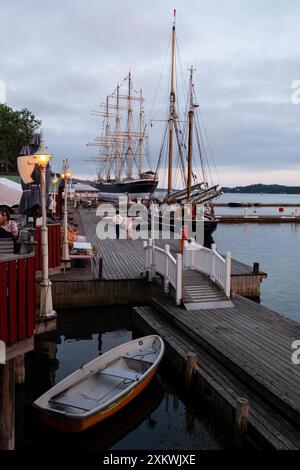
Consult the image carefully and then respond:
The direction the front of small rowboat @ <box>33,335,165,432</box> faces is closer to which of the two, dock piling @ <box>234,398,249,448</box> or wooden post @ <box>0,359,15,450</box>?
the dock piling

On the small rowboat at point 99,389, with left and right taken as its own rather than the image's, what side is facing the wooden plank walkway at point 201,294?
front

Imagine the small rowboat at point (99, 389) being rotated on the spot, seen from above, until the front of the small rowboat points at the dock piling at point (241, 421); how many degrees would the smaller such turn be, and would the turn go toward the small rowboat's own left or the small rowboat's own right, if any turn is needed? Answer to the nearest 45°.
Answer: approximately 90° to the small rowboat's own right

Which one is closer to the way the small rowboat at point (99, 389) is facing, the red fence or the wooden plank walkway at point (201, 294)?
the wooden plank walkway

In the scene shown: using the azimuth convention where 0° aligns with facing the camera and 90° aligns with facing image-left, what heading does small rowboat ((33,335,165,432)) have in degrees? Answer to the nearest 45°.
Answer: approximately 225°

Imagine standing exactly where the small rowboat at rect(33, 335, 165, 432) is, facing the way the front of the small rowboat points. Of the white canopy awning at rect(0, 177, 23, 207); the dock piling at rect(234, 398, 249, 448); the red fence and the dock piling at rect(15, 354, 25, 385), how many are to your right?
1

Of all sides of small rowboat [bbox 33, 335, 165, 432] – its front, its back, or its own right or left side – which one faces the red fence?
left

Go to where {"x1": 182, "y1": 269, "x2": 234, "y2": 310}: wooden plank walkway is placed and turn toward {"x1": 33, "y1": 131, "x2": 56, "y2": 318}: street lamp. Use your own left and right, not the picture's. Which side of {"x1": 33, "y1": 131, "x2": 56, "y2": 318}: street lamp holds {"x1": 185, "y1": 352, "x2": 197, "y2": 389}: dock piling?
left

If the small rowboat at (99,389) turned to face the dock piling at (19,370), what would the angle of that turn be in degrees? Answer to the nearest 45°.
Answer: approximately 90° to its left
